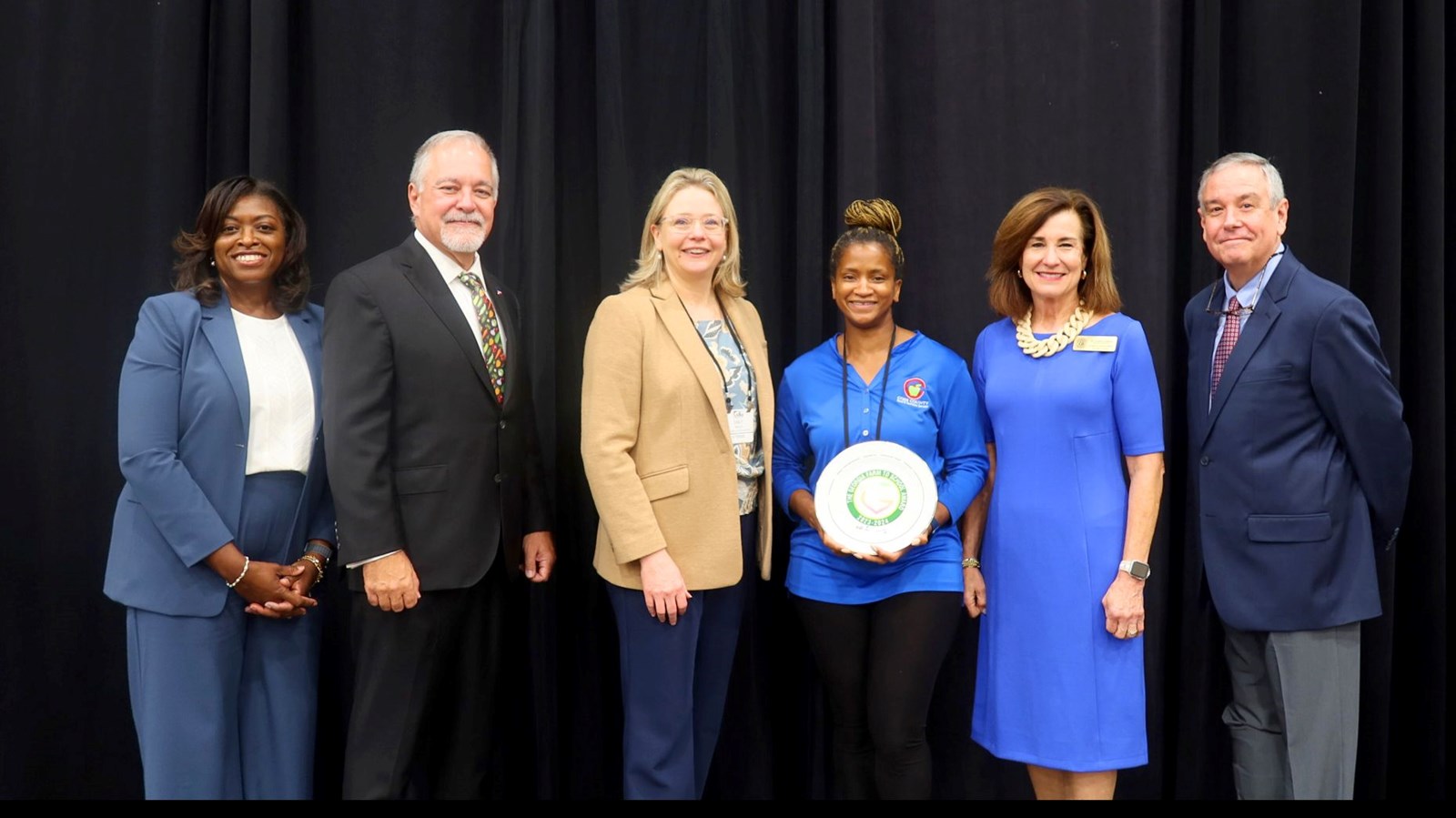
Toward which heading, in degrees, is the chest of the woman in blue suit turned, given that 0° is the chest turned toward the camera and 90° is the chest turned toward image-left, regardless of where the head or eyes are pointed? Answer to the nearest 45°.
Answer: approximately 315°

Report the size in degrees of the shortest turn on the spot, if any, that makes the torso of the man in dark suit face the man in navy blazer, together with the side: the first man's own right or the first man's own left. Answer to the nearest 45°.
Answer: approximately 45° to the first man's own left

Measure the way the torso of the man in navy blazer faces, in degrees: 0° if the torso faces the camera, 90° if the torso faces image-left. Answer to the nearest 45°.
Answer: approximately 45°

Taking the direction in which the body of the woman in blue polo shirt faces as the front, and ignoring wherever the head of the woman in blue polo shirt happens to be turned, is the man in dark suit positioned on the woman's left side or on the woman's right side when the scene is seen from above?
on the woman's right side

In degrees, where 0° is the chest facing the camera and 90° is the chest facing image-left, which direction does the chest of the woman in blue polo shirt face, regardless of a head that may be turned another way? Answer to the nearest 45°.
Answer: approximately 0°
